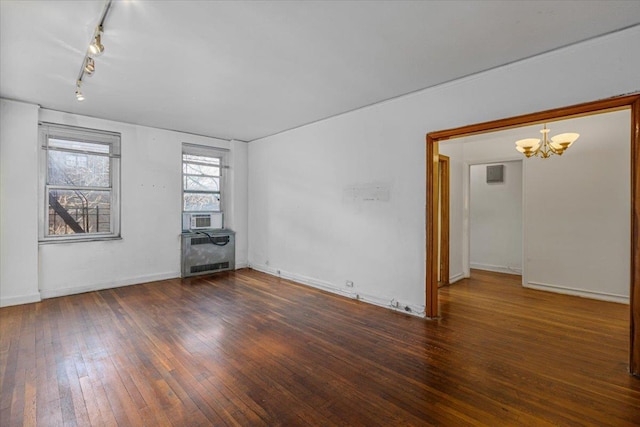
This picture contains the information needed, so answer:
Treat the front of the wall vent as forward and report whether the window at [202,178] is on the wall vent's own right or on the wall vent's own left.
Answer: on the wall vent's own right

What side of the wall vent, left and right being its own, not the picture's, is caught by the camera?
front

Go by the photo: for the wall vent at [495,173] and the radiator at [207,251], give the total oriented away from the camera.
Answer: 0

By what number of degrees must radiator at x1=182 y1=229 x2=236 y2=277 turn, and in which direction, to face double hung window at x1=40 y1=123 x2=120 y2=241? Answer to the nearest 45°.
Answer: approximately 135° to its right

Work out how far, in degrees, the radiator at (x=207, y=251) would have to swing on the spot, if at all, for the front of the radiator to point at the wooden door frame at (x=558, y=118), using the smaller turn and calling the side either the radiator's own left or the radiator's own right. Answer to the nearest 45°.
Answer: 0° — it already faces it

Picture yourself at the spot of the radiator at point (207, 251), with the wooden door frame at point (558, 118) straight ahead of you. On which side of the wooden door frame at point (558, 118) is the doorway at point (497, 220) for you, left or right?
left

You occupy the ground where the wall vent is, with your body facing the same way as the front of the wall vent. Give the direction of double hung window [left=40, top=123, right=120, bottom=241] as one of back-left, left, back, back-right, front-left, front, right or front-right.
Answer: front-right

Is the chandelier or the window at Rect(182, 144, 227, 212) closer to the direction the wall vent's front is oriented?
the chandelier

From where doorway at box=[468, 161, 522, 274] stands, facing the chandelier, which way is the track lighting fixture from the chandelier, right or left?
right

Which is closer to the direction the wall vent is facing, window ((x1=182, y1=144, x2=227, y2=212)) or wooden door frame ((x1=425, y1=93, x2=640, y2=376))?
the wooden door frame

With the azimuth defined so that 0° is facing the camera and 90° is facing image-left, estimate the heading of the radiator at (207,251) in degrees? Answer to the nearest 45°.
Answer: approximately 315°

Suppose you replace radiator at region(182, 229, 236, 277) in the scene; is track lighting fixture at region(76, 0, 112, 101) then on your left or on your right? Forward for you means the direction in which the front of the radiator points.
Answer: on your right

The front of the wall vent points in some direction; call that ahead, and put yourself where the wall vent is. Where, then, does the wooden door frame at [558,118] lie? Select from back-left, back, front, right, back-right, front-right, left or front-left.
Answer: front
